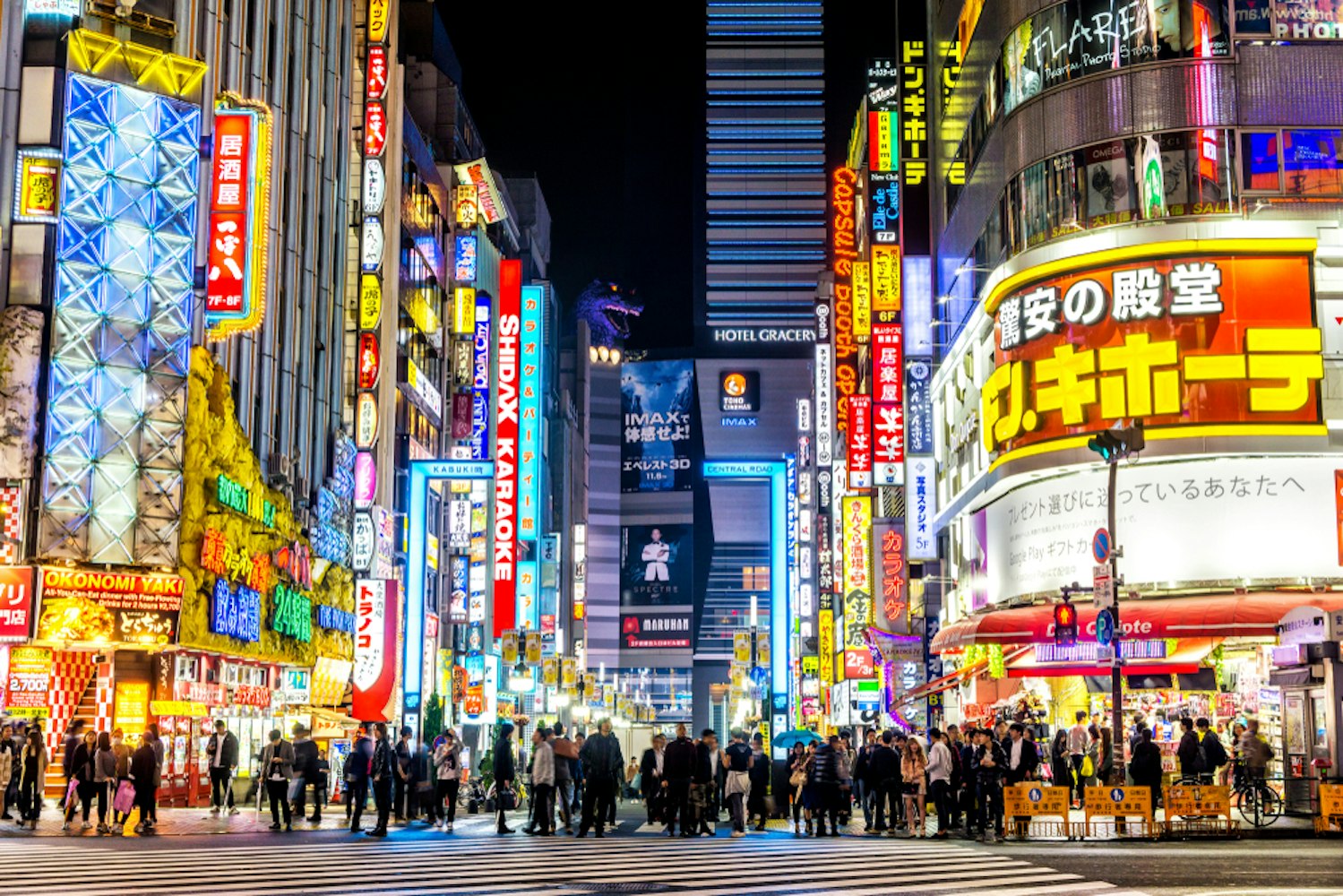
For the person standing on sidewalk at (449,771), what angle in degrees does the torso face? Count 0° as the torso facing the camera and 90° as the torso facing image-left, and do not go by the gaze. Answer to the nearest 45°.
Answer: approximately 0°

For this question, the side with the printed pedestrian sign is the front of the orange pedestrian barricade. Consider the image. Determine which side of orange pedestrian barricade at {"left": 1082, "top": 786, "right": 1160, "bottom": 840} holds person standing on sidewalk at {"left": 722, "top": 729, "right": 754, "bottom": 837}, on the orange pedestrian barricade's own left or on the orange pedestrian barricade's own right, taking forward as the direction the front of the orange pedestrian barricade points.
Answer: on the orange pedestrian barricade's own right
